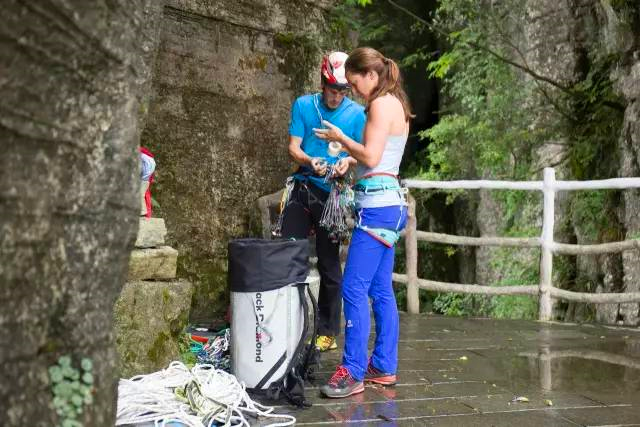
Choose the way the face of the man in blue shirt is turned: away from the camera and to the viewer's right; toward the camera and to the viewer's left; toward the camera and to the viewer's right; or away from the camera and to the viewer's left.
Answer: toward the camera and to the viewer's right

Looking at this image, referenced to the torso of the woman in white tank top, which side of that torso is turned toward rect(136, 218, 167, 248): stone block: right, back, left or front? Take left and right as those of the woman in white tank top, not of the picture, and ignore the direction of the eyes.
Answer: front

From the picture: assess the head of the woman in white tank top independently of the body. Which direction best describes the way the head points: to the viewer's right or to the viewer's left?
to the viewer's left

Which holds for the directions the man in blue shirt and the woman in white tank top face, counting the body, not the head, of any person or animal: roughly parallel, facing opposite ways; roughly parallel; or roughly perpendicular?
roughly perpendicular

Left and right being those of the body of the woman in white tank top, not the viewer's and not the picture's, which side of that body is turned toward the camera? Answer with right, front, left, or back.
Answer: left

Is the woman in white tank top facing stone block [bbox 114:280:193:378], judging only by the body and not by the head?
yes

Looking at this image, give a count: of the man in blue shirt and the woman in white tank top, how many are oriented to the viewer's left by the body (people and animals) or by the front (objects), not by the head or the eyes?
1

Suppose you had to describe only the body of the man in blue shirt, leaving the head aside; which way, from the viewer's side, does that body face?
toward the camera

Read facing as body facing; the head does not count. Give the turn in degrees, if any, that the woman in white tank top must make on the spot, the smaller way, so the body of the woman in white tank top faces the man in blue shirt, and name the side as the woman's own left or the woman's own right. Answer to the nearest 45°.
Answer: approximately 45° to the woman's own right
